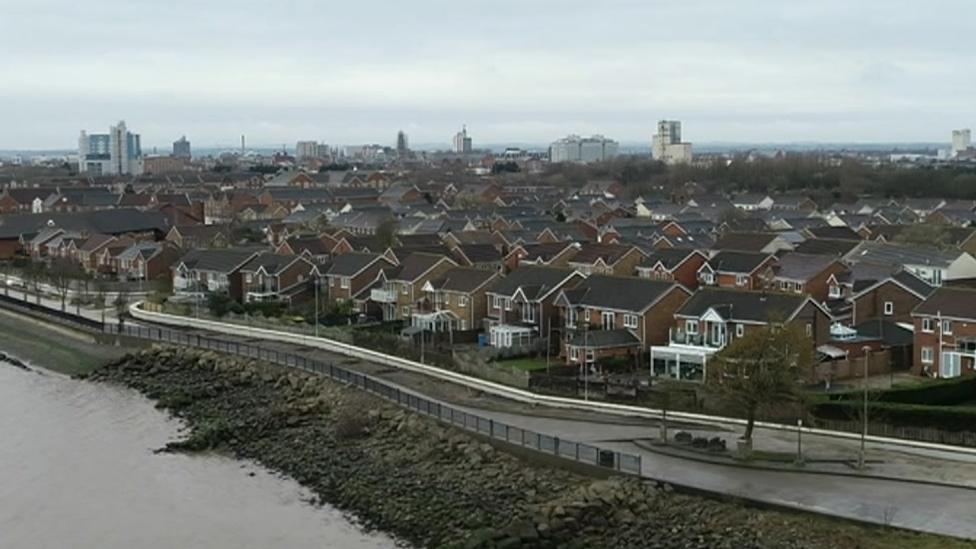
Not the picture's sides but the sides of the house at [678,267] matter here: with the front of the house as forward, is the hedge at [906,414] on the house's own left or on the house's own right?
on the house's own left

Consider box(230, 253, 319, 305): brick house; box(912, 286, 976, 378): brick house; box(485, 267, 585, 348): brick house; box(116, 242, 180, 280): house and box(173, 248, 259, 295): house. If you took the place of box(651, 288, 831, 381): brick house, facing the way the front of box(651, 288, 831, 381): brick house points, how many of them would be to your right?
4

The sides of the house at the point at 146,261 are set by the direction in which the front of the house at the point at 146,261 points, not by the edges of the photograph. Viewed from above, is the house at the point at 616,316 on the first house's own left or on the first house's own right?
on the first house's own left

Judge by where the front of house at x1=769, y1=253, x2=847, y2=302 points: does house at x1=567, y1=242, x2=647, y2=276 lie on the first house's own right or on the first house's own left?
on the first house's own right

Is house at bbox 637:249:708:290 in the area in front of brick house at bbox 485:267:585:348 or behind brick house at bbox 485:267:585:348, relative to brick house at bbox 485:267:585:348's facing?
behind

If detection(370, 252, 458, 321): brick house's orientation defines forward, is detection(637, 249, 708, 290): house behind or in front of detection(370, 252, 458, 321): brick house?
behind
